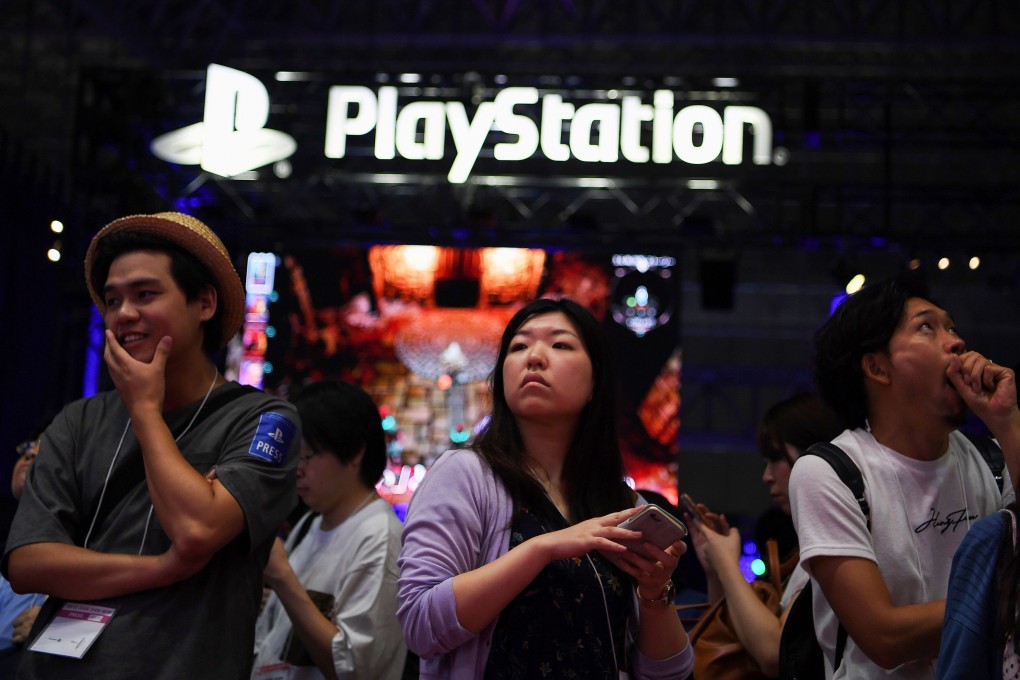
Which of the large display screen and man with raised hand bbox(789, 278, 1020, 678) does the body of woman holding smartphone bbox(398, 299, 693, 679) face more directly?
the man with raised hand

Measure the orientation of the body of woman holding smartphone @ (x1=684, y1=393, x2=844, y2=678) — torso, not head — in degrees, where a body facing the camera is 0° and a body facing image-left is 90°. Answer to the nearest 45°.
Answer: approximately 90°

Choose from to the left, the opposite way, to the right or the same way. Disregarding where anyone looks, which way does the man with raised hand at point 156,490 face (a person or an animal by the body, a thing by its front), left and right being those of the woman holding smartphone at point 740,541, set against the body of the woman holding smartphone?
to the left

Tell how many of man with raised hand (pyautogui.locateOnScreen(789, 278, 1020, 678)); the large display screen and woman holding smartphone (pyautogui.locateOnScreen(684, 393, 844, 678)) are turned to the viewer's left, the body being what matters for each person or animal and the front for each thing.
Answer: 1

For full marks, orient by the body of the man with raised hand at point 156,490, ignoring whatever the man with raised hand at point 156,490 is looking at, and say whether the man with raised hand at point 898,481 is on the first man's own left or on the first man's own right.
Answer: on the first man's own left

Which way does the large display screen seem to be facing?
toward the camera

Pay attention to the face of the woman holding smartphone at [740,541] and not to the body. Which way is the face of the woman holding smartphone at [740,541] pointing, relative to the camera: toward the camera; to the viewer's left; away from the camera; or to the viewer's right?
to the viewer's left

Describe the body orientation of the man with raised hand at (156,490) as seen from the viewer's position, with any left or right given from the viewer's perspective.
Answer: facing the viewer and to the left of the viewer

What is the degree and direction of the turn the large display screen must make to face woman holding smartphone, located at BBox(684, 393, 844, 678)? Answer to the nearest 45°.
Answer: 0° — it already faces them

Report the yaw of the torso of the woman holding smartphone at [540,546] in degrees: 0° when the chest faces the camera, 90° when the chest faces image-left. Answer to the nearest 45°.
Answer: approximately 315°

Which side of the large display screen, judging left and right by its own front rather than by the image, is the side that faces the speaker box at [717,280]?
left

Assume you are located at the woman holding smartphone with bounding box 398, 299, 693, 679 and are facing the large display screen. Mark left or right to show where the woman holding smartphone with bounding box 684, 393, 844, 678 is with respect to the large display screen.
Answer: right
